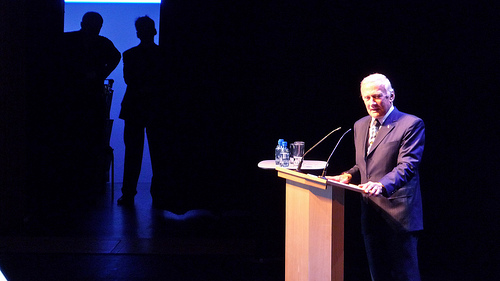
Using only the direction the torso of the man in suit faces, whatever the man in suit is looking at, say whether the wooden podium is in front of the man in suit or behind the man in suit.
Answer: in front

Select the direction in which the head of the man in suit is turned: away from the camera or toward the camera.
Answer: toward the camera

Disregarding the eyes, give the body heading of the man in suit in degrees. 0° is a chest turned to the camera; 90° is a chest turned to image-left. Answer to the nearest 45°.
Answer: approximately 45°

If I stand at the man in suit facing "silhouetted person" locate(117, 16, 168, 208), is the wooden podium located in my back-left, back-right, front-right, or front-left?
front-left

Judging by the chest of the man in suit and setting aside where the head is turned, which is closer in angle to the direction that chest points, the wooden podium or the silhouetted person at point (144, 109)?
the wooden podium

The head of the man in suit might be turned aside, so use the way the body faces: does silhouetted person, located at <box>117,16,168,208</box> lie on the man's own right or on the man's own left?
on the man's own right
